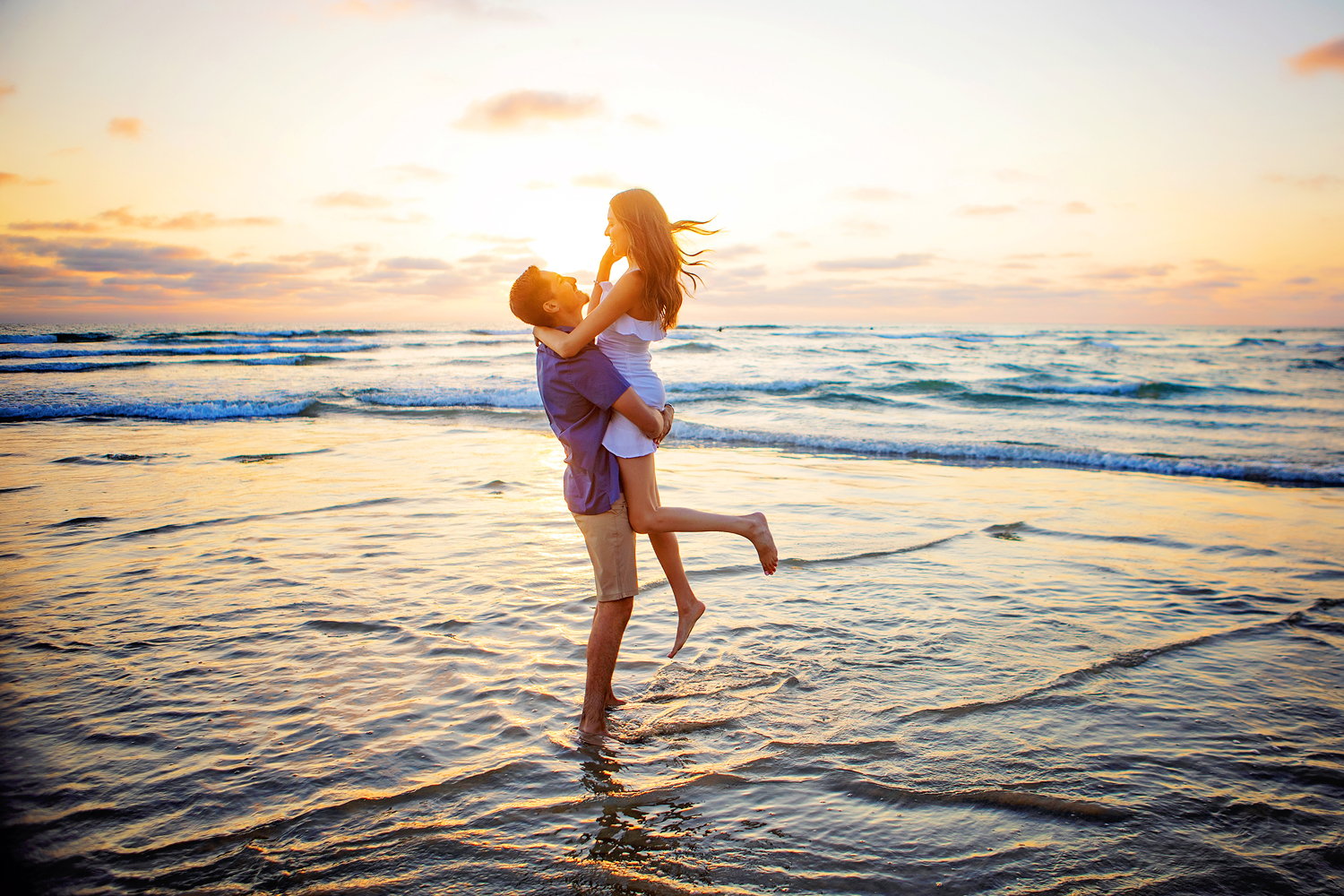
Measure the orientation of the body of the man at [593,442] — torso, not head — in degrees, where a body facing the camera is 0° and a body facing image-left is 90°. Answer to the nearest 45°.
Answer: approximately 270°

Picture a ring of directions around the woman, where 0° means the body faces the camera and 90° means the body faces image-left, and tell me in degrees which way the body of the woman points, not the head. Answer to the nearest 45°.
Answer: approximately 90°

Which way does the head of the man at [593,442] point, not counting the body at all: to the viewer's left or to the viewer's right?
to the viewer's right
